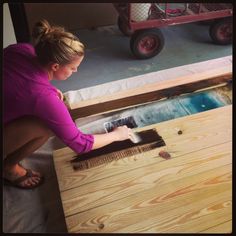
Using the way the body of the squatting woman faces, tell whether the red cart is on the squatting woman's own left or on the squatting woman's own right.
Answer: on the squatting woman's own left

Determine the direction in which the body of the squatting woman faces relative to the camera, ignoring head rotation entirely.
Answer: to the viewer's right
